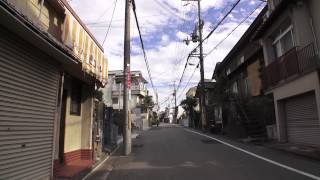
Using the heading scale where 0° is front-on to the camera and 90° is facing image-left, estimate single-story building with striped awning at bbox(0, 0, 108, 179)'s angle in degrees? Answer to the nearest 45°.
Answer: approximately 315°

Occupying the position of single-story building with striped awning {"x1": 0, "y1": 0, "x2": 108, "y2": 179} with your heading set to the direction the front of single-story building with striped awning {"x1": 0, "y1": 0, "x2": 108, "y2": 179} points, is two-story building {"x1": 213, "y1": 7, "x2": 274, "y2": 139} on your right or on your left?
on your left

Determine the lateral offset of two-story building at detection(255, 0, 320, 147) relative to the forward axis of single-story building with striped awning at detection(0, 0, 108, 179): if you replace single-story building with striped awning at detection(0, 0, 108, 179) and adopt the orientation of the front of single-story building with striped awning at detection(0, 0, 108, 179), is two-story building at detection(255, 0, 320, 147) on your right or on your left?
on your left

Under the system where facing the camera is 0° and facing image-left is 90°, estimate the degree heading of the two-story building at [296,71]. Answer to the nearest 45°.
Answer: approximately 45°

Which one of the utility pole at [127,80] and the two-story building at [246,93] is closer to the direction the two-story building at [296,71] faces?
the utility pole

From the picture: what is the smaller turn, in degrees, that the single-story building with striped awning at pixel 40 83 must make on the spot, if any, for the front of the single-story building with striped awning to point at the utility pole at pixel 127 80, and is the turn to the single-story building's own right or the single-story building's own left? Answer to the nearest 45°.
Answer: approximately 90° to the single-story building's own left
